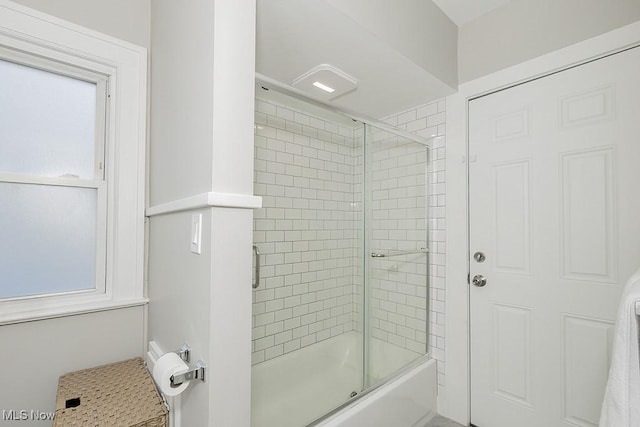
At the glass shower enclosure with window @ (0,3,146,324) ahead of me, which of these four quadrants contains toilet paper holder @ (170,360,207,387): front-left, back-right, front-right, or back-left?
front-left

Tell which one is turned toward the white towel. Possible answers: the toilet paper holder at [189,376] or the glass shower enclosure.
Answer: the glass shower enclosure

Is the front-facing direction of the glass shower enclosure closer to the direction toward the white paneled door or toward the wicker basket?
the white paneled door

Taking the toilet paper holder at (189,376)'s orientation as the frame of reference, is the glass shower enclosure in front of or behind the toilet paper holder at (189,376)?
behind

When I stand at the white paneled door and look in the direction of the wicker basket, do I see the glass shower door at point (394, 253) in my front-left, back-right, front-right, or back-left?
front-right

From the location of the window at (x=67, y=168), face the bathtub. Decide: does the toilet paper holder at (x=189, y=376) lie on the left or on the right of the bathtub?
right

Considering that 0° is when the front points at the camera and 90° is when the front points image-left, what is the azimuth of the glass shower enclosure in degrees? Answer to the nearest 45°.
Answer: approximately 315°

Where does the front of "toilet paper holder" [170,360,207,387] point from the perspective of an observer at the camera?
facing the viewer and to the left of the viewer

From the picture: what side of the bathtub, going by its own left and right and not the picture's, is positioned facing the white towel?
front

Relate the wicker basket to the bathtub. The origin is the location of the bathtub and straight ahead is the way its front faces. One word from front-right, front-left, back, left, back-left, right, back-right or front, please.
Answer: right

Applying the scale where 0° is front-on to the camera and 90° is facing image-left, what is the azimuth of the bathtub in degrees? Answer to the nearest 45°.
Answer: approximately 315°

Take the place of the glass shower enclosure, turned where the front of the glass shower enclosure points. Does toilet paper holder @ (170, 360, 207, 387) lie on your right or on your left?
on your right

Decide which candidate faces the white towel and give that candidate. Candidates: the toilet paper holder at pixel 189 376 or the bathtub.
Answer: the bathtub

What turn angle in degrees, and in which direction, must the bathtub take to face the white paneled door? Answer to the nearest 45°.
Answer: approximately 45° to its left
